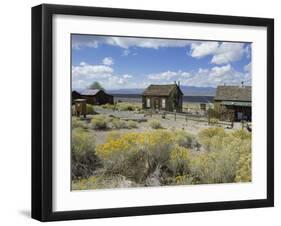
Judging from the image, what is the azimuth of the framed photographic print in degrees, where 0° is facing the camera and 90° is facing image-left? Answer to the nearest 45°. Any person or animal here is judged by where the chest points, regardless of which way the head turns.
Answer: approximately 315°
